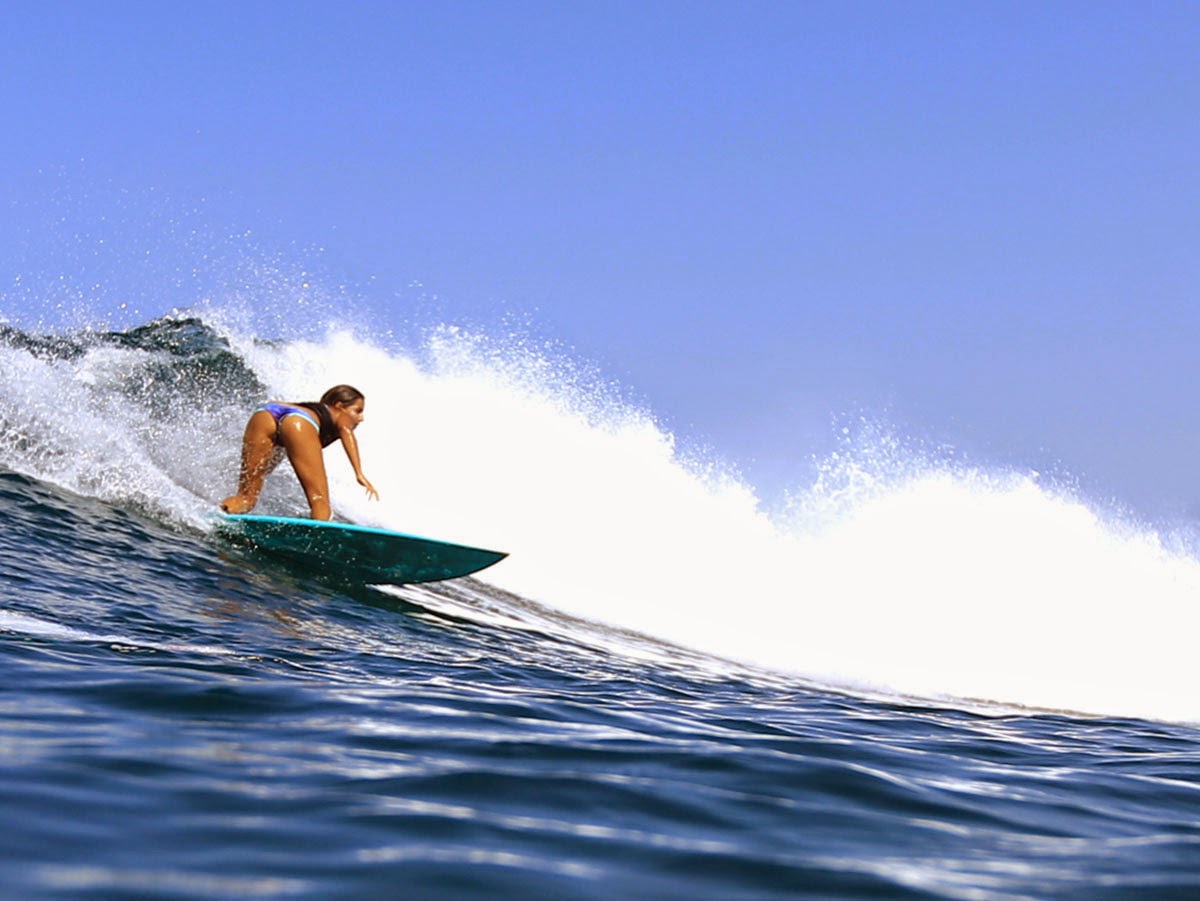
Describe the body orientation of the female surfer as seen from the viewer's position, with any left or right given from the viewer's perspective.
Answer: facing away from the viewer and to the right of the viewer

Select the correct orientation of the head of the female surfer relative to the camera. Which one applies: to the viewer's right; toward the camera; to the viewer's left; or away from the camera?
to the viewer's right

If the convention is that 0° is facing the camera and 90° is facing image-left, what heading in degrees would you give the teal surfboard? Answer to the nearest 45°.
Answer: approximately 270°
